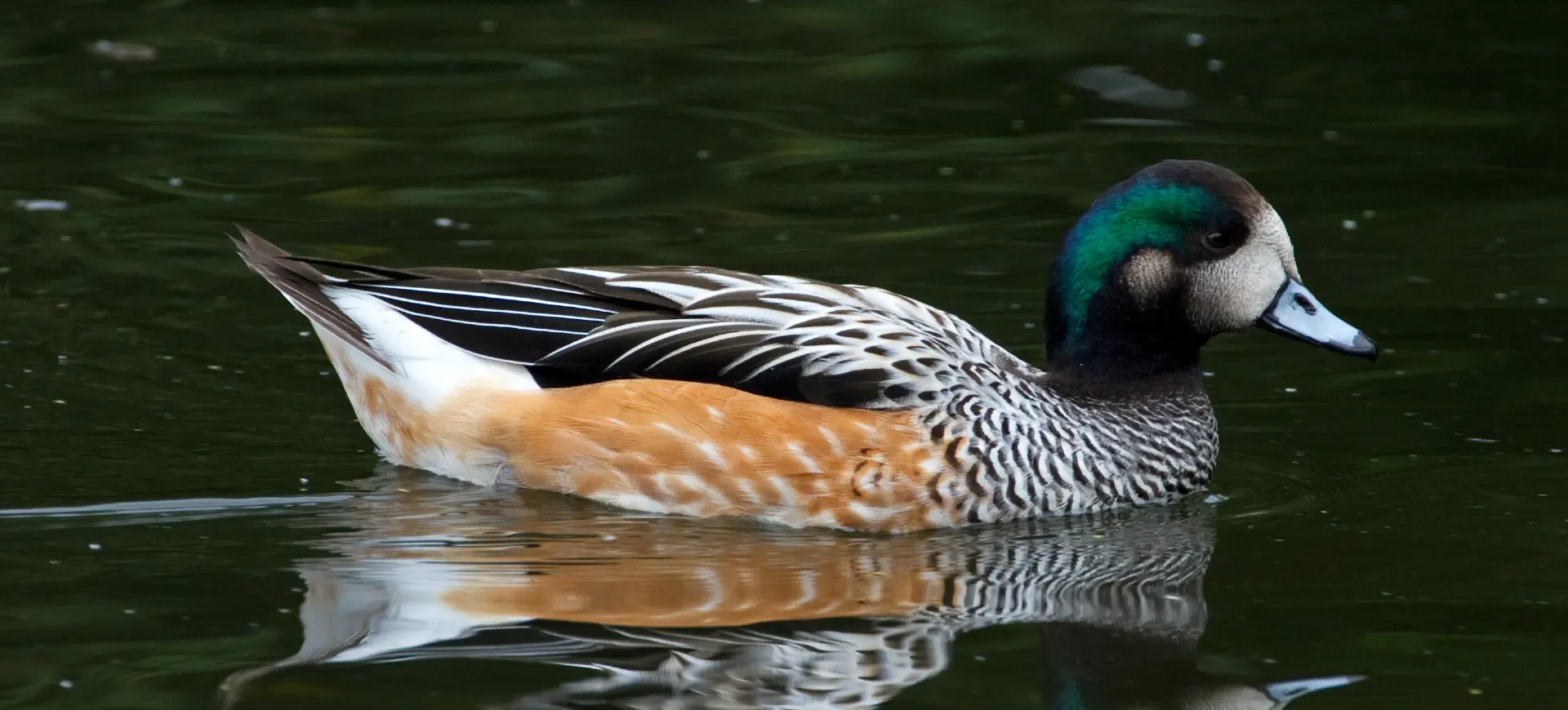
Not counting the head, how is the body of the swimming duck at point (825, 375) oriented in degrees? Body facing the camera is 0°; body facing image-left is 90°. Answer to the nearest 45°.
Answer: approximately 270°

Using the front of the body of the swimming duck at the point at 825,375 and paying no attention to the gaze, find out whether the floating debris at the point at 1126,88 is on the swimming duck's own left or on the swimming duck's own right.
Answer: on the swimming duck's own left

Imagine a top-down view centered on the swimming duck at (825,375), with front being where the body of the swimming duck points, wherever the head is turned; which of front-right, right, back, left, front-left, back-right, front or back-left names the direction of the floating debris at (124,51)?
back-left

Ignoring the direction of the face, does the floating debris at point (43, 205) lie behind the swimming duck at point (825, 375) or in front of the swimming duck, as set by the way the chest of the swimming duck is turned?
behind
